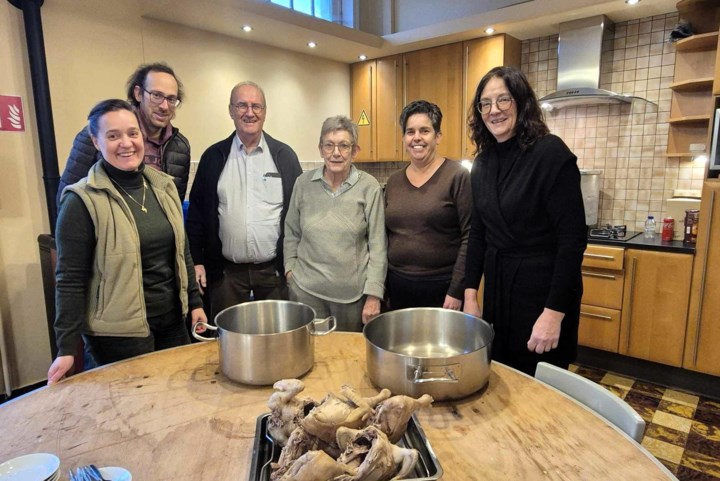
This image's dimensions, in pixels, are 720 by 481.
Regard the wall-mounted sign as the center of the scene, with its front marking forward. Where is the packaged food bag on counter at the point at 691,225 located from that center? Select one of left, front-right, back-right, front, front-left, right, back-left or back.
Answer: front-left

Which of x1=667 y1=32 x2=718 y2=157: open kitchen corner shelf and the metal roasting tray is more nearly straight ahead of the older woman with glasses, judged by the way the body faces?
the metal roasting tray

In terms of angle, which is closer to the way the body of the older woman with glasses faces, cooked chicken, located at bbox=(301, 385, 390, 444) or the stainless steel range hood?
the cooked chicken

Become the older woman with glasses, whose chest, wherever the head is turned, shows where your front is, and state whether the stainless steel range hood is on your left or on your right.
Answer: on your left

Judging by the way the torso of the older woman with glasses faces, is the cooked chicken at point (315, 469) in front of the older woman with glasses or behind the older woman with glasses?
in front

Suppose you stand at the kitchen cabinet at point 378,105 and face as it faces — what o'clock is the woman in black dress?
The woman in black dress is roughly at 10 o'clock from the kitchen cabinet.

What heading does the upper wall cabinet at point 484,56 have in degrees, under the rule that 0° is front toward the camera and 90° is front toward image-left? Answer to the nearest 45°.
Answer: approximately 45°

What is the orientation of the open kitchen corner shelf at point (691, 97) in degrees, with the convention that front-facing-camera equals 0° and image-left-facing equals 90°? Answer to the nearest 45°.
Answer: approximately 45°

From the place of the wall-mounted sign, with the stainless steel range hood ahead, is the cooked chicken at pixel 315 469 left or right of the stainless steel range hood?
right
